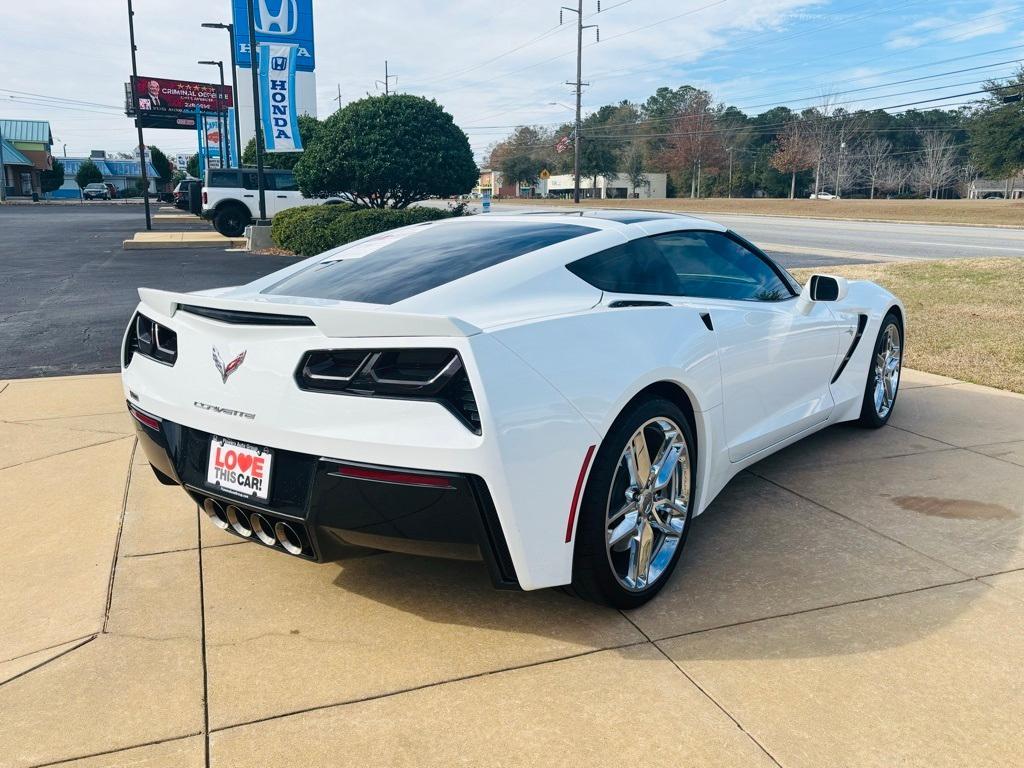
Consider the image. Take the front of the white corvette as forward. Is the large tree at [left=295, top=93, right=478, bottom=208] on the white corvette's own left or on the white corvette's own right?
on the white corvette's own left

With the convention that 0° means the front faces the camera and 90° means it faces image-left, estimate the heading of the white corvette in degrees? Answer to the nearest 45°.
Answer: approximately 225°

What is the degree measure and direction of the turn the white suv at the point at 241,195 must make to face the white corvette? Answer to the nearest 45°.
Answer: approximately 90° to its right

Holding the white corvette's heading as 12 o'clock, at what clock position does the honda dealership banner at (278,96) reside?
The honda dealership banner is roughly at 10 o'clock from the white corvette.

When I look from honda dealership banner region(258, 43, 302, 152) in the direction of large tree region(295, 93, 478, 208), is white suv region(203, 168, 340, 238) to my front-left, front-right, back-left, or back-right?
front-left

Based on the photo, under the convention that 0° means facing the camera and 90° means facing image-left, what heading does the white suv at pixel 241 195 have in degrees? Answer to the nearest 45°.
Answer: approximately 270°
